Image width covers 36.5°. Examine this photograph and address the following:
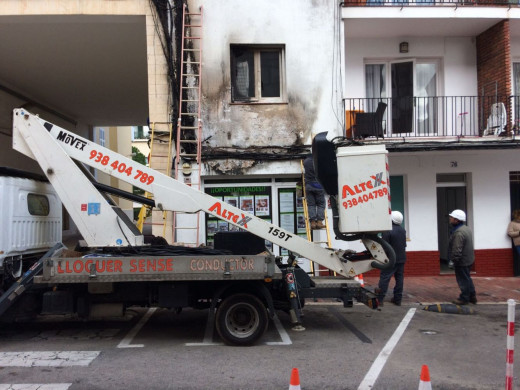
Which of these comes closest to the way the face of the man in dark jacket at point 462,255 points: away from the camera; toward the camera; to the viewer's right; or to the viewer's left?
to the viewer's left

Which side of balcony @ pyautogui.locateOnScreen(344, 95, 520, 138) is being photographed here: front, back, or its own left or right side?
front

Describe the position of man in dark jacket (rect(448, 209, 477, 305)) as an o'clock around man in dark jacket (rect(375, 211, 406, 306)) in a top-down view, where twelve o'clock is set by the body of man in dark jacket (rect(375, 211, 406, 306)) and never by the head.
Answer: man in dark jacket (rect(448, 209, 477, 305)) is roughly at 4 o'clock from man in dark jacket (rect(375, 211, 406, 306)).

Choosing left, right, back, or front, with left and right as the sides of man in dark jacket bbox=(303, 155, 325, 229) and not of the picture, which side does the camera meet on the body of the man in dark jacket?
back

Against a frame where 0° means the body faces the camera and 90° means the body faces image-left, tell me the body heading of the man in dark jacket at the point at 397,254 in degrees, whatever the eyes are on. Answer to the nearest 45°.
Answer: approximately 135°

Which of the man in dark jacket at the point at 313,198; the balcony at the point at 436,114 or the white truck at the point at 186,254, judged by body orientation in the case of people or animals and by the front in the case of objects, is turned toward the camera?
the balcony

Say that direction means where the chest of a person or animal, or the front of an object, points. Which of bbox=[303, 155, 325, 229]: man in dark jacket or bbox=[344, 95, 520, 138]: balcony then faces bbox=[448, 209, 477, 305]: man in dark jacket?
the balcony

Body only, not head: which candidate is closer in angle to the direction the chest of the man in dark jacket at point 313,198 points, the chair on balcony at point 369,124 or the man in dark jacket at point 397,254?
the chair on balcony

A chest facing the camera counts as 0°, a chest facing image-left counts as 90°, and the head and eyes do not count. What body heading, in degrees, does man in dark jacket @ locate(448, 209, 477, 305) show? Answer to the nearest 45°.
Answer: approximately 90°

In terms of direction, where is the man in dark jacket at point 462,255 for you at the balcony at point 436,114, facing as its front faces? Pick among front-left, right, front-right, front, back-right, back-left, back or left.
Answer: front

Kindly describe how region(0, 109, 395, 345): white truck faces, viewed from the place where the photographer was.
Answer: facing to the left of the viewer

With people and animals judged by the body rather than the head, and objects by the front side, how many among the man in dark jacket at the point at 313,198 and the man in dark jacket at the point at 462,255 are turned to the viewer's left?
1

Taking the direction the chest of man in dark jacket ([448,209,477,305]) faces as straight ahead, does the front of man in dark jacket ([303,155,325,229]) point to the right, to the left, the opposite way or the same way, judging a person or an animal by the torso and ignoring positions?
to the right
